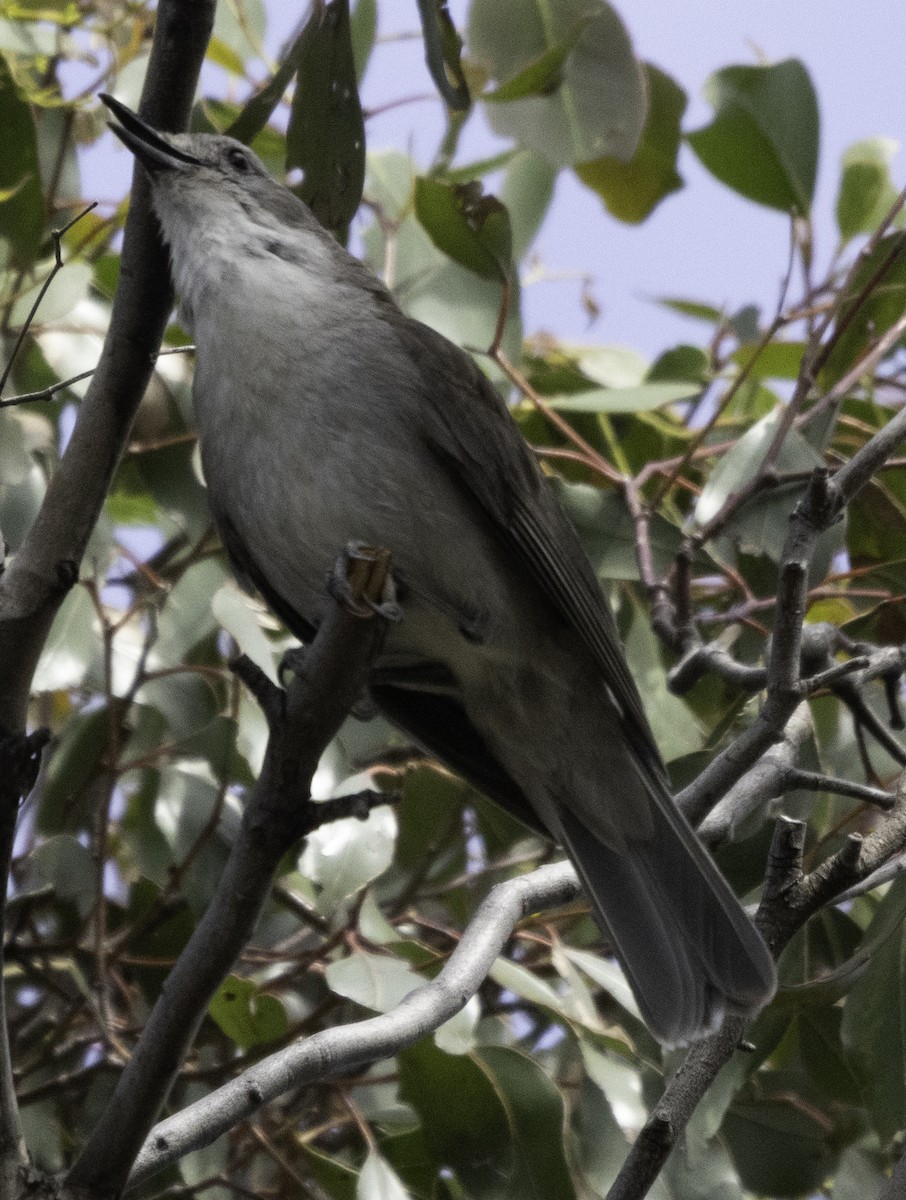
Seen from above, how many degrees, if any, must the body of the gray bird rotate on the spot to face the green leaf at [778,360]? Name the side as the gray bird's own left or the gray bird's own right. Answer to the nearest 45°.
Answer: approximately 180°

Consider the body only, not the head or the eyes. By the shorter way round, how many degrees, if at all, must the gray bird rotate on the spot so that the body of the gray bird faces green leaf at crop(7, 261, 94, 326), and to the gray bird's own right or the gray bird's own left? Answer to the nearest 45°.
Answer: approximately 45° to the gray bird's own right

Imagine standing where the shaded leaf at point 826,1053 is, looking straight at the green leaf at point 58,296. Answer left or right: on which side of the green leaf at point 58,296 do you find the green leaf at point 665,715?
right

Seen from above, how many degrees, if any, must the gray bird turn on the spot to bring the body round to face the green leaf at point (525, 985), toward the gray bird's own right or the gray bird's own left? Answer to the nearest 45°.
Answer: approximately 90° to the gray bird's own left

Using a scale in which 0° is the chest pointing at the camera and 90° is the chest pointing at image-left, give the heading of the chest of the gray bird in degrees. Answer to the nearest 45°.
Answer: approximately 45°

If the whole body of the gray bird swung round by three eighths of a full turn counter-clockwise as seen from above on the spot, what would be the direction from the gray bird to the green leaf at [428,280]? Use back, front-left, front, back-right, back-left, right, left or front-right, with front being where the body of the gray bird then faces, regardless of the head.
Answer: left

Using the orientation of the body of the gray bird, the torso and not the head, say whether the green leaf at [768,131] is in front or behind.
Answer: behind
